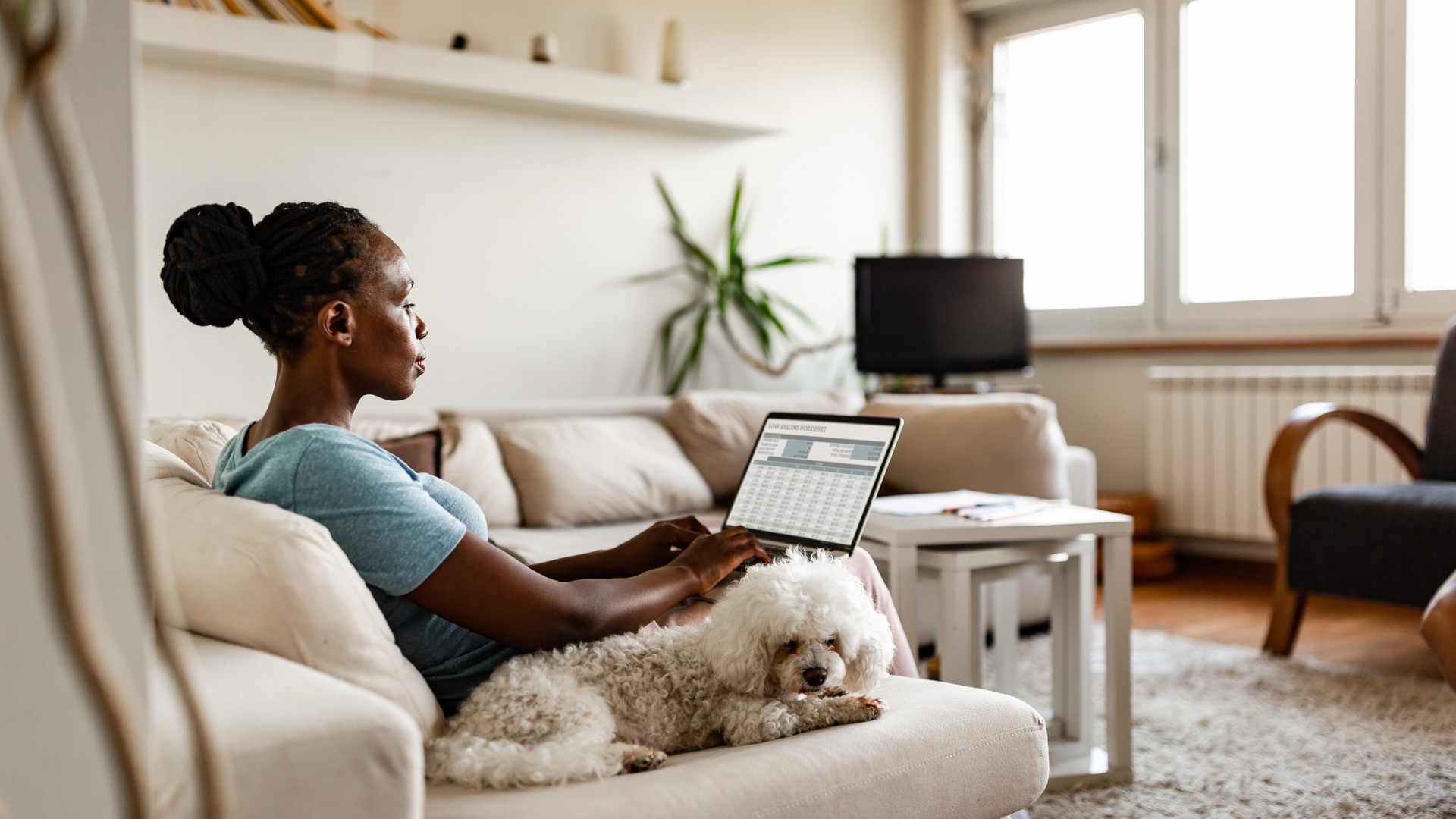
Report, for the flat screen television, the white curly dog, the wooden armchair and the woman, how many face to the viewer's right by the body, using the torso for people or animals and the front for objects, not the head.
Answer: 2

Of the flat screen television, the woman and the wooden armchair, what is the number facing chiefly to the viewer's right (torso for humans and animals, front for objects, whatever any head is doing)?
1

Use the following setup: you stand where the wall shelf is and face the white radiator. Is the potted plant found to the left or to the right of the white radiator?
left

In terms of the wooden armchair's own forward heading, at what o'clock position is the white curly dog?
The white curly dog is roughly at 11 o'clock from the wooden armchair.

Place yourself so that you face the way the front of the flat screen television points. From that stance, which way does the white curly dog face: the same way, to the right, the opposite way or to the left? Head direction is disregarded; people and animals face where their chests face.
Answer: to the left

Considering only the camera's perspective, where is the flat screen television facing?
facing the viewer

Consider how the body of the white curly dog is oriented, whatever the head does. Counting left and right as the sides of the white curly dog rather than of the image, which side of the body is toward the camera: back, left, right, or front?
right

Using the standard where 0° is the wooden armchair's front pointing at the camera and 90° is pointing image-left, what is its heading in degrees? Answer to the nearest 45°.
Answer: approximately 45°

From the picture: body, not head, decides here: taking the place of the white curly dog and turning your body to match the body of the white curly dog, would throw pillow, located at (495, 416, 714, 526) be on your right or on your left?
on your left

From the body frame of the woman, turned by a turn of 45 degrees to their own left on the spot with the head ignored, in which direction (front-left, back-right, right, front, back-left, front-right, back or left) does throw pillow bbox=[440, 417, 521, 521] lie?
front-left

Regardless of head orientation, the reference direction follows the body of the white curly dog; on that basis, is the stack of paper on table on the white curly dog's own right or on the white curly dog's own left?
on the white curly dog's own left

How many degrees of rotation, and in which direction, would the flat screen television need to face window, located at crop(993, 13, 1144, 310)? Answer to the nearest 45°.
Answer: approximately 135° to its left

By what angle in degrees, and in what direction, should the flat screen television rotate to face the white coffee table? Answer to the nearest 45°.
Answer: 0° — it already faces it

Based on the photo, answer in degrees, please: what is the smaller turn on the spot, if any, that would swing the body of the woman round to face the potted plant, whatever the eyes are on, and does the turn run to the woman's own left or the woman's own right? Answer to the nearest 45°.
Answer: approximately 90° to the woman's own left

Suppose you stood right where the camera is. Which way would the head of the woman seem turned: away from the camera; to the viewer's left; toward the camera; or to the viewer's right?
to the viewer's right

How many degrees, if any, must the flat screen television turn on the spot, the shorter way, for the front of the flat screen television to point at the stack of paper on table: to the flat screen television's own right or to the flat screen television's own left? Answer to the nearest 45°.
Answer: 0° — it already faces it

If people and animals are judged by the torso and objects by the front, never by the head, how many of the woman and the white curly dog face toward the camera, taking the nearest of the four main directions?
0

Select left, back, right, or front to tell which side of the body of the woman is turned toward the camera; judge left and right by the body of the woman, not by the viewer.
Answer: right
